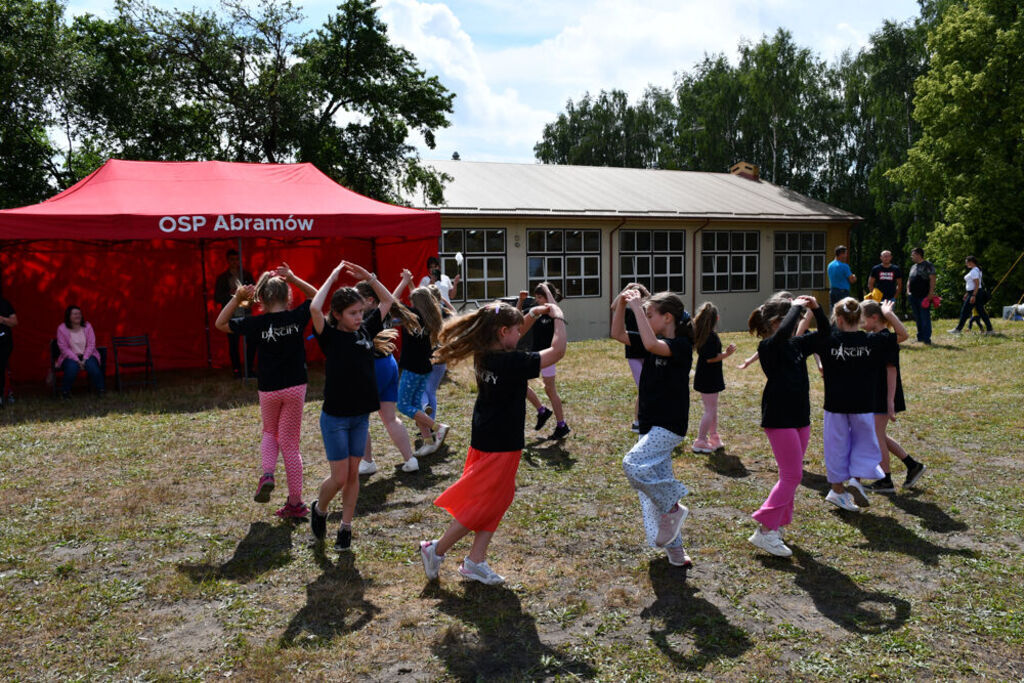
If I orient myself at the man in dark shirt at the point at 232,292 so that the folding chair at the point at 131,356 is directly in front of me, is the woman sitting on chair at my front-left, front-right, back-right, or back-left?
front-left

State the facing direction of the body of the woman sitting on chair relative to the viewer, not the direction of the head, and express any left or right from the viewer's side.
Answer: facing the viewer

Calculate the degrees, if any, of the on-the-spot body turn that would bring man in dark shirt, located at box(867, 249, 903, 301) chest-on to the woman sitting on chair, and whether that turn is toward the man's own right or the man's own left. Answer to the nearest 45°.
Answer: approximately 45° to the man's own right

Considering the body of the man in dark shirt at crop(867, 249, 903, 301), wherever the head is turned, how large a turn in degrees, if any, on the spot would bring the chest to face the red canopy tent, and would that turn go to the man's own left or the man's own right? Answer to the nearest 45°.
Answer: approximately 45° to the man's own right

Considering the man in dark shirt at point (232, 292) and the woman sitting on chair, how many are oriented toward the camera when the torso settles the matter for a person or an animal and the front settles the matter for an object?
2

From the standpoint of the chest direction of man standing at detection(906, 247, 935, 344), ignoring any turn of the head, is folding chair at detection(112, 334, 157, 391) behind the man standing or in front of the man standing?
in front

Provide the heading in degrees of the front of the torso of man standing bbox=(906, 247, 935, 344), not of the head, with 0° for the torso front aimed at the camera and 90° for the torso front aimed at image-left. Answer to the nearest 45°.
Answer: approximately 45°

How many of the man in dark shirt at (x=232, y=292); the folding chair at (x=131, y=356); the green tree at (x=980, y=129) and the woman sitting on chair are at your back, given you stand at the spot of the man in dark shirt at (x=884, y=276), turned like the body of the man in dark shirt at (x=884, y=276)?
1

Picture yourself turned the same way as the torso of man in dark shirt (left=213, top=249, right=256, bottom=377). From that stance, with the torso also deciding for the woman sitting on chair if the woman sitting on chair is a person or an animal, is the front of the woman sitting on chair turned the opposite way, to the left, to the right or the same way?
the same way

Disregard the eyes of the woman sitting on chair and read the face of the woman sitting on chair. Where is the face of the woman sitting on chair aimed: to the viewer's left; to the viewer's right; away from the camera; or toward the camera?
toward the camera

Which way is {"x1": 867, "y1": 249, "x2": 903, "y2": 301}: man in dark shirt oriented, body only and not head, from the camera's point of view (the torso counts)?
toward the camera

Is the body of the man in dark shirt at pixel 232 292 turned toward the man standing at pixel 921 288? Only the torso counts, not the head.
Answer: no

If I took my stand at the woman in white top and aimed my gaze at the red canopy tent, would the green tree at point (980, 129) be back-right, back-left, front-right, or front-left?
back-right

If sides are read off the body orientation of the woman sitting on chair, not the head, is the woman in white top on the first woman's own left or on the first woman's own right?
on the first woman's own left
